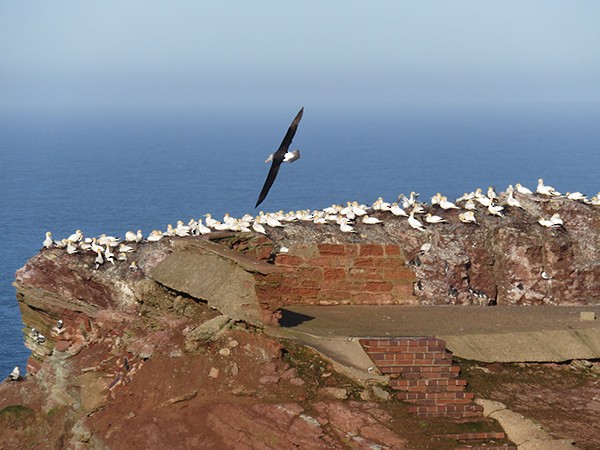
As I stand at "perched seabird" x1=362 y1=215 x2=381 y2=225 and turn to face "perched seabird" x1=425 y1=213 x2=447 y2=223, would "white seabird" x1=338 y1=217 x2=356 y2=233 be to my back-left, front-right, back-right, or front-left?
back-right

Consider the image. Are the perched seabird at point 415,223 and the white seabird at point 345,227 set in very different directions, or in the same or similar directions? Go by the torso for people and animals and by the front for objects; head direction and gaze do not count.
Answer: same or similar directions

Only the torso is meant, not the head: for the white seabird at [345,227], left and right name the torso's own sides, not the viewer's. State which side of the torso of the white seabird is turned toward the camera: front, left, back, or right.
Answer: left

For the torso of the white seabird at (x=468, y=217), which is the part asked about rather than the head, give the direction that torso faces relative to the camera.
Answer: to the viewer's left

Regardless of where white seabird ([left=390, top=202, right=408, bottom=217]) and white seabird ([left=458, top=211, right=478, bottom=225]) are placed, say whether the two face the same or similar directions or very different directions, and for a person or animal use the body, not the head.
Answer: same or similar directions

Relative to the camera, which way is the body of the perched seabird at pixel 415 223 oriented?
to the viewer's left

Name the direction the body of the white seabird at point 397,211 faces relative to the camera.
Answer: to the viewer's left

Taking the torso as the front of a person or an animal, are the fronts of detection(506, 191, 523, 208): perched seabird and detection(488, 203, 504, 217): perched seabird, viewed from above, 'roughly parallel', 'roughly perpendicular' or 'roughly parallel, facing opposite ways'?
roughly parallel
